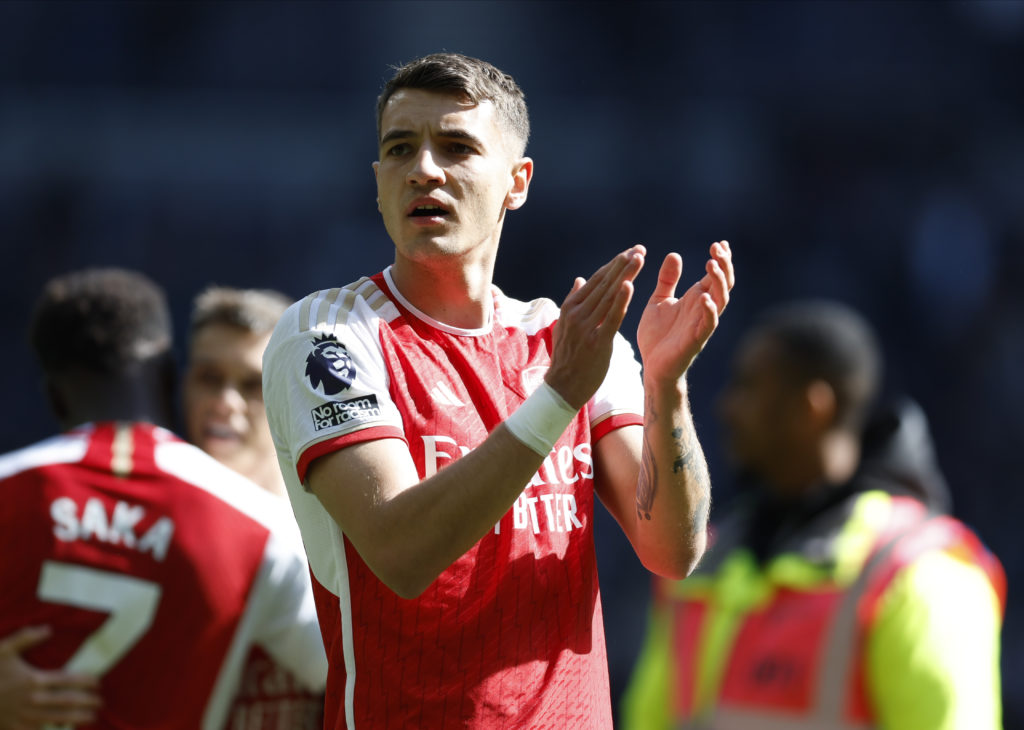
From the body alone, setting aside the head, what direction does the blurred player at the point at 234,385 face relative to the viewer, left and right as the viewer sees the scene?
facing the viewer and to the left of the viewer

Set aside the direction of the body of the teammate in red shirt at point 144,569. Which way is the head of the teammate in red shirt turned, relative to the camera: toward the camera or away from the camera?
away from the camera

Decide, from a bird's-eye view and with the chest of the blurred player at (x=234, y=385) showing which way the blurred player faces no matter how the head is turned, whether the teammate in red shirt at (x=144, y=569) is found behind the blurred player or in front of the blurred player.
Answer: in front

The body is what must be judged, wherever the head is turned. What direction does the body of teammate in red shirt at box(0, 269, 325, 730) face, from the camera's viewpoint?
away from the camera

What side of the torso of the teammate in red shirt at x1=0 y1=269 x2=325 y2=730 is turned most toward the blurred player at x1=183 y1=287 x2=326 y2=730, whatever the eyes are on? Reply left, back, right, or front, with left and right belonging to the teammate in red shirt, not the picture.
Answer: front

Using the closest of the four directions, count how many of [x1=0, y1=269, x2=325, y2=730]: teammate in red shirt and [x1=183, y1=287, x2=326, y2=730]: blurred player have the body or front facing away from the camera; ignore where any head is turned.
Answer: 1

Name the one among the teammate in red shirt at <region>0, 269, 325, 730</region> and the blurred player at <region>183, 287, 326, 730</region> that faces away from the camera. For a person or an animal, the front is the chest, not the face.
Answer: the teammate in red shirt
